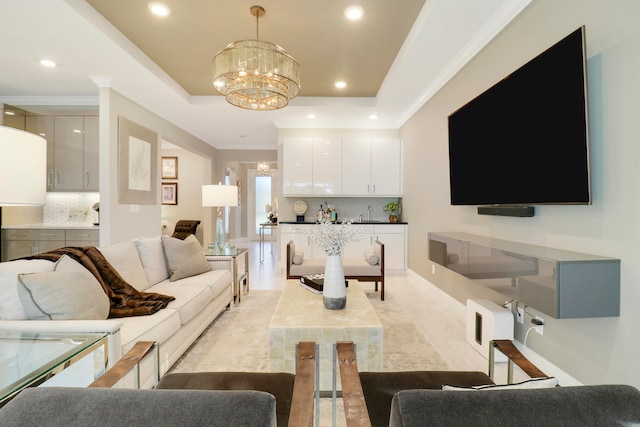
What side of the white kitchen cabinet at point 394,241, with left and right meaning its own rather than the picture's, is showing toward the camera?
front

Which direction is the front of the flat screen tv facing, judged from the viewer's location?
facing the viewer and to the left of the viewer

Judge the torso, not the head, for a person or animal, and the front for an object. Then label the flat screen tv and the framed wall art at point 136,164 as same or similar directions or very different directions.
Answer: very different directions

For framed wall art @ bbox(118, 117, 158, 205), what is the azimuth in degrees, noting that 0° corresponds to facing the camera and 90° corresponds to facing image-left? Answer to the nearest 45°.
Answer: approximately 315°

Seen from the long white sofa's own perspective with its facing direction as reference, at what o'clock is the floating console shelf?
The floating console shelf is roughly at 12 o'clock from the long white sofa.

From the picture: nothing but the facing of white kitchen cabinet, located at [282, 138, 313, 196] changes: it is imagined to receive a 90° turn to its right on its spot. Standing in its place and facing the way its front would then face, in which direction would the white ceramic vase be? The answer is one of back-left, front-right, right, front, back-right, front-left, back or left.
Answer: left

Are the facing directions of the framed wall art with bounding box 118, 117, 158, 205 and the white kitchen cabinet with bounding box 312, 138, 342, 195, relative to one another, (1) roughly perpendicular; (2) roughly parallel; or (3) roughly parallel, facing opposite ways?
roughly perpendicular

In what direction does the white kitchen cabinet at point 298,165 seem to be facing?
toward the camera

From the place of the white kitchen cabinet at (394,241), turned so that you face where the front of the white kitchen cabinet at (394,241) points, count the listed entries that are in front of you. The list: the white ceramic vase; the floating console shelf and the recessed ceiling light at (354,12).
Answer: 3

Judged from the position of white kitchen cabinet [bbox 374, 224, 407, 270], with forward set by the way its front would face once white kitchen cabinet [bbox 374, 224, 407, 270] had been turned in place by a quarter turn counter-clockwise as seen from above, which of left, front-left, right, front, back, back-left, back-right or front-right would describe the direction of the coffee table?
right

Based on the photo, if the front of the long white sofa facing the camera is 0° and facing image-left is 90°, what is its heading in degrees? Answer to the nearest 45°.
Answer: approximately 315°

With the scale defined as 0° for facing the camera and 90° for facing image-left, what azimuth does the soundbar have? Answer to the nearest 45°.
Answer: approximately 45°

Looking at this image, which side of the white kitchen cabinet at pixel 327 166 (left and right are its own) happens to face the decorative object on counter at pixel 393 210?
left

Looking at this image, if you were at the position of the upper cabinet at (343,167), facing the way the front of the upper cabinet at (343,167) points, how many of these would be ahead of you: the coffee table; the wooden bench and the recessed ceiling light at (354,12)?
3

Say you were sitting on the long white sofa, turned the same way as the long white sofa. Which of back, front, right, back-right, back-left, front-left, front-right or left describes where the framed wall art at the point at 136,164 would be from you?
back-left

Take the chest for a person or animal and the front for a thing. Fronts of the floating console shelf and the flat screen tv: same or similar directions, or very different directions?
same or similar directions

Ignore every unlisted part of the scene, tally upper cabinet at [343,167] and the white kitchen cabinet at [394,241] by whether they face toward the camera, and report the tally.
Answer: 2

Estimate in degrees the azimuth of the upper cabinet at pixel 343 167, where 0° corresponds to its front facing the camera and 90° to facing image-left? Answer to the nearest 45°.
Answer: approximately 0°

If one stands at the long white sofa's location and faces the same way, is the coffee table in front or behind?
in front

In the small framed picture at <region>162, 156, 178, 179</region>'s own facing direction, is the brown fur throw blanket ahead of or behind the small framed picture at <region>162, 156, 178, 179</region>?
ahead
